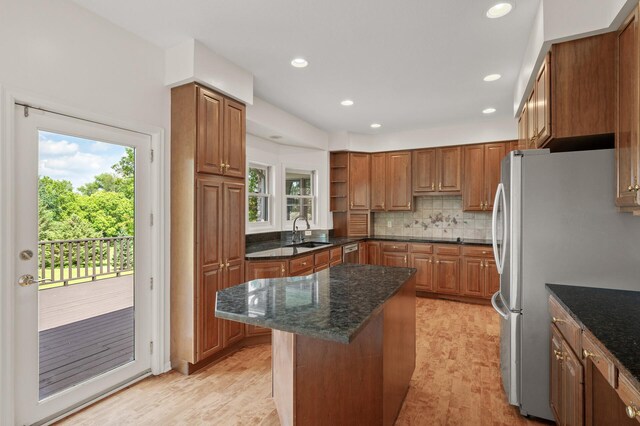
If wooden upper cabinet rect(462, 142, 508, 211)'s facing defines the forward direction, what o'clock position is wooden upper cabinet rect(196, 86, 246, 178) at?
wooden upper cabinet rect(196, 86, 246, 178) is roughly at 1 o'clock from wooden upper cabinet rect(462, 142, 508, 211).

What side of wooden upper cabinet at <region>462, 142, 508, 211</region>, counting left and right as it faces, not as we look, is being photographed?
front

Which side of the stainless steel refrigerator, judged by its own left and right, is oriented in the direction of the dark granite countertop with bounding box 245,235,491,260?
front

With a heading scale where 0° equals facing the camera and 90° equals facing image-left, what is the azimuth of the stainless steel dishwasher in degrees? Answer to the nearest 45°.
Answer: approximately 315°

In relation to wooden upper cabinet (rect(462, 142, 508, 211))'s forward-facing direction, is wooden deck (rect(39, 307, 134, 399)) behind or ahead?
ahead

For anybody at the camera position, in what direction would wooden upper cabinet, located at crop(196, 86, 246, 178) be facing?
facing the viewer and to the right of the viewer

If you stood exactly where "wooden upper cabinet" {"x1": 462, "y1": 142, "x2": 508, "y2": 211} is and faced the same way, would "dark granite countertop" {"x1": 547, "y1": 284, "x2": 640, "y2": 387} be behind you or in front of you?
in front

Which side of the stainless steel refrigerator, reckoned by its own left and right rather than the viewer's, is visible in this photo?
left

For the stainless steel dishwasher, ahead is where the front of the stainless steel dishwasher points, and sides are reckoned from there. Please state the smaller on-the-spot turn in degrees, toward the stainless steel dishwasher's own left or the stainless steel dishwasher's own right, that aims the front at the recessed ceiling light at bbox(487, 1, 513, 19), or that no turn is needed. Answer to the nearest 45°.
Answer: approximately 45° to the stainless steel dishwasher's own right

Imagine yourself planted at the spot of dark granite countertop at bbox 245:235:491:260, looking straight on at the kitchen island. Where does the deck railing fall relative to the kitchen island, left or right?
right

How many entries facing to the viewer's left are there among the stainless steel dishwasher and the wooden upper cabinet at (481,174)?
0

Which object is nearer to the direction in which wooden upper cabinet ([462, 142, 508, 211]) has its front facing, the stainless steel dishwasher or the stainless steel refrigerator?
the stainless steel refrigerator

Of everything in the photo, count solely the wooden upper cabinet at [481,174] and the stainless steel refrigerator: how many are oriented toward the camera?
1
